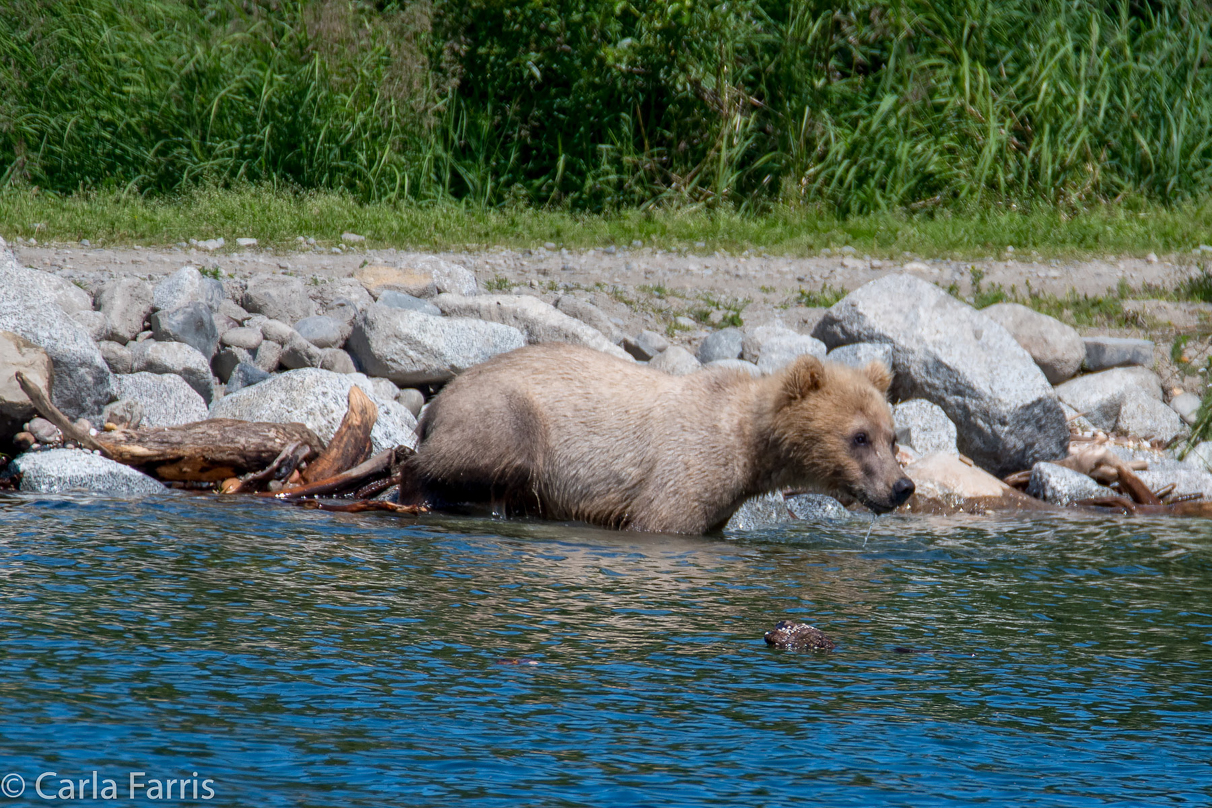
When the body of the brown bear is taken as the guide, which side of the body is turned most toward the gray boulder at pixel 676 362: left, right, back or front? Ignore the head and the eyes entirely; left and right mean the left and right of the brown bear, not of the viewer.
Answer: left

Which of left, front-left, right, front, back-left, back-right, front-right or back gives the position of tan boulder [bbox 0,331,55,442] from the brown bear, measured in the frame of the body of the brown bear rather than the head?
back

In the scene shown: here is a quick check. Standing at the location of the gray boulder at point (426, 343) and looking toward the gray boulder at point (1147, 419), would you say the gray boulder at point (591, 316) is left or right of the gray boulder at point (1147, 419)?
left

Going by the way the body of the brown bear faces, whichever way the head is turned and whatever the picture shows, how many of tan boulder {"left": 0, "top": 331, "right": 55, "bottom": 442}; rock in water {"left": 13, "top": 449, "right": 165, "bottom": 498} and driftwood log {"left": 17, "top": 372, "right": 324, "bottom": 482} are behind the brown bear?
3

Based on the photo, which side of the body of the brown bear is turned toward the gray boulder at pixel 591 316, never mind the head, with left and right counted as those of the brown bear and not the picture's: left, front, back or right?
left

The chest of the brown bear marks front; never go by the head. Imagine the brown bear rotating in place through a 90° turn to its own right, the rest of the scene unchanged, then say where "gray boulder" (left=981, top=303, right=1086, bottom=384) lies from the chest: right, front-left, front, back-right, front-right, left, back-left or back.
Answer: back-left

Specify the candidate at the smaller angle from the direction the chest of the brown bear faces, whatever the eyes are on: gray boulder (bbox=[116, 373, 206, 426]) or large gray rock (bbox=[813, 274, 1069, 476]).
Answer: the large gray rock

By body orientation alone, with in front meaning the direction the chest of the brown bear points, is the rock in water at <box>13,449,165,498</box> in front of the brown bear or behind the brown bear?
behind

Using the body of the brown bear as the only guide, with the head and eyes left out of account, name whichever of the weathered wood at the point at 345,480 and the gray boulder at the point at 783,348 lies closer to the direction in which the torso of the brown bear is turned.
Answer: the gray boulder

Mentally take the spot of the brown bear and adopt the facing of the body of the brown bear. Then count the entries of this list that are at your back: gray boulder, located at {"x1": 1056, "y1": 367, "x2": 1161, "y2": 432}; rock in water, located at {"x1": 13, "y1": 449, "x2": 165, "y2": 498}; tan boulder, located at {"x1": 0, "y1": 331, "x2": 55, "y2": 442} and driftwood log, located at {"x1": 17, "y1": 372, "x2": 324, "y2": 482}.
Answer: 3

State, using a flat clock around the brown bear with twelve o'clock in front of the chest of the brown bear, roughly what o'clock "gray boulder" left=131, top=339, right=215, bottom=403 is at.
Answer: The gray boulder is roughly at 7 o'clock from the brown bear.

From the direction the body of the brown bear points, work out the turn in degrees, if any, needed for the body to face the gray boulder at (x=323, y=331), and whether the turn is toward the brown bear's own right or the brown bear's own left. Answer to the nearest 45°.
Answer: approximately 135° to the brown bear's own left

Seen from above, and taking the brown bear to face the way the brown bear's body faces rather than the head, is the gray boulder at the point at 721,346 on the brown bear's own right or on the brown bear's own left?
on the brown bear's own left

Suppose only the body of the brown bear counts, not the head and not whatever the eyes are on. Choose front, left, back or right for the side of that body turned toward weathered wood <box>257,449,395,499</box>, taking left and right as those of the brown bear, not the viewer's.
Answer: back

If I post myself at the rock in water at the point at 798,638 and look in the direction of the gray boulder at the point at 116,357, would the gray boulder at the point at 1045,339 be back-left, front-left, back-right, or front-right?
front-right

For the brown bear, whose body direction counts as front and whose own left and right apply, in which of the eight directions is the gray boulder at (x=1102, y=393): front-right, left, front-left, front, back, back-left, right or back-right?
front-left

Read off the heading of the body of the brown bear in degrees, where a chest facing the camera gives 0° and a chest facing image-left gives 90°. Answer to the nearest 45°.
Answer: approximately 270°
